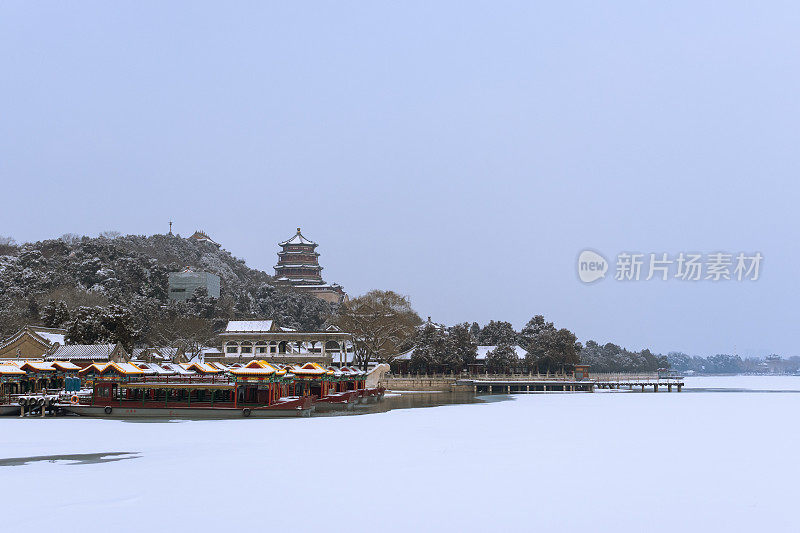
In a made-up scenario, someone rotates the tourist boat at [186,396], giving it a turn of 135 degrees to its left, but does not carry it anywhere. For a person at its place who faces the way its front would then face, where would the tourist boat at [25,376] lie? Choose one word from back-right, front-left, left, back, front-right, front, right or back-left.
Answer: front

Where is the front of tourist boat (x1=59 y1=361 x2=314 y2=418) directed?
to the viewer's right
